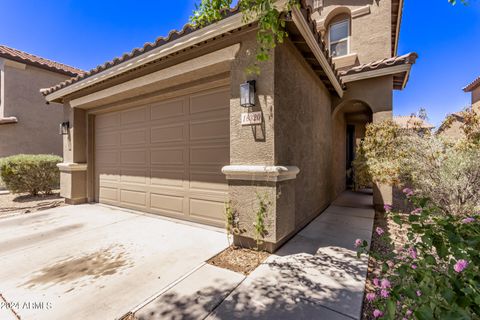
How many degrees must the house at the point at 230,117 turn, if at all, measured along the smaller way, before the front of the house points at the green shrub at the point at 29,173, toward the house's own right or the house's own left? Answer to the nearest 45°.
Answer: approximately 90° to the house's own right

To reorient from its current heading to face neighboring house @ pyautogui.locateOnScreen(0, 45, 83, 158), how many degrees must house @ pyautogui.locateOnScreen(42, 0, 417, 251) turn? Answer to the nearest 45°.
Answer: approximately 90° to its right

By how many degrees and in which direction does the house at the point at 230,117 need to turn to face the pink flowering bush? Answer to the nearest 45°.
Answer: approximately 45° to its left

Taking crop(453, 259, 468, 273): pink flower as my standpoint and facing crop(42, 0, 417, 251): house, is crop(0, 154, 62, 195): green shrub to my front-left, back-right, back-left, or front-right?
front-left

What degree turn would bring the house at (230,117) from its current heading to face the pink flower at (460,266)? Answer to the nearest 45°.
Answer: approximately 45° to its left

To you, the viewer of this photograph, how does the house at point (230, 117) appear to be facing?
facing the viewer and to the left of the viewer
